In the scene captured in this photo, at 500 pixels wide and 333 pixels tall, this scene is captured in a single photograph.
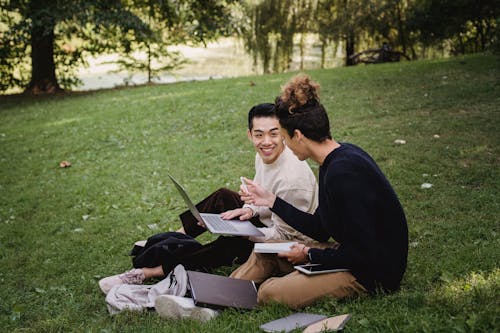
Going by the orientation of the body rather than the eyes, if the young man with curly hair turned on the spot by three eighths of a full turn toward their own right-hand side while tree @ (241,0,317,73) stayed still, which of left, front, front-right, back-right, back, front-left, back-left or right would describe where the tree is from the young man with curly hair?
front-left

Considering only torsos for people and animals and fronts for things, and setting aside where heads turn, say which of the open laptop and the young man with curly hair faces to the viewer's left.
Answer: the young man with curly hair

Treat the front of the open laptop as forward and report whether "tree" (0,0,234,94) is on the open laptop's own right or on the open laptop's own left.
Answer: on the open laptop's own left

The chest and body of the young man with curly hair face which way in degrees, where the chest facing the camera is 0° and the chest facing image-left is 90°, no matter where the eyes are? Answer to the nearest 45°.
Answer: approximately 90°

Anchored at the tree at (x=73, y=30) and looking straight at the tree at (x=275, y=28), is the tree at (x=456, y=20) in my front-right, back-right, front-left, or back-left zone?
front-right

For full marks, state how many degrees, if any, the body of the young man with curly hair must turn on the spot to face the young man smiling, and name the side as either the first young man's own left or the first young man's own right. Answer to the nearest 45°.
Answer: approximately 45° to the first young man's own right

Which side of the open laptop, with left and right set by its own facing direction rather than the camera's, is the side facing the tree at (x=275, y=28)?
left

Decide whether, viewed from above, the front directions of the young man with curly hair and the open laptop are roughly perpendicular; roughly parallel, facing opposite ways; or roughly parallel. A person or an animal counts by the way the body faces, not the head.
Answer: roughly parallel, facing opposite ways

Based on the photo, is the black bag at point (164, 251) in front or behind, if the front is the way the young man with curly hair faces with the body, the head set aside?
in front

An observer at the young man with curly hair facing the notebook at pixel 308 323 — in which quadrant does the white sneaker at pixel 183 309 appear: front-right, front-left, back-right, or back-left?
front-right

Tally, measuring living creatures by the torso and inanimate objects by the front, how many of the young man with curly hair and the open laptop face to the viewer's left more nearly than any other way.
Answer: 1

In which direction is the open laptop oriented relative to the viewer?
to the viewer's right
